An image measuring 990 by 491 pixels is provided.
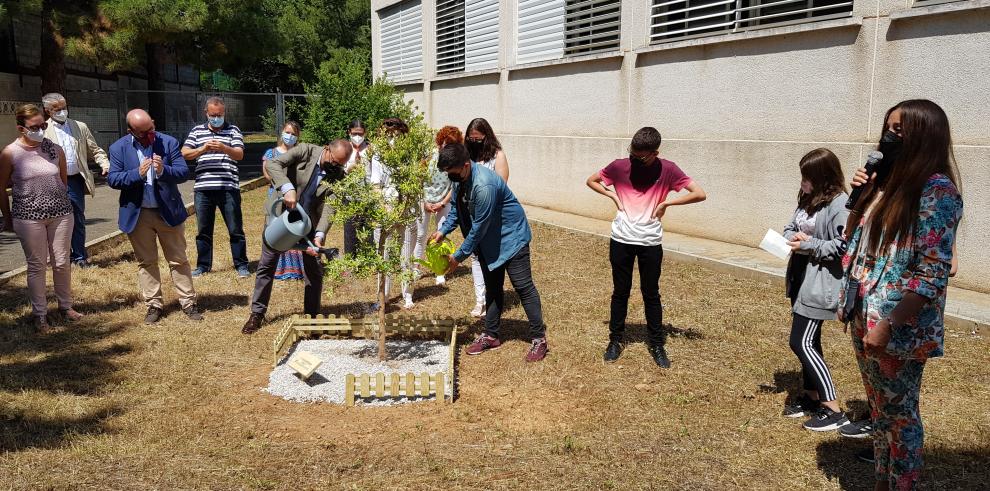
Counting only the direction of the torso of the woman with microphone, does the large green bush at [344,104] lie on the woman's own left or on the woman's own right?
on the woman's own right

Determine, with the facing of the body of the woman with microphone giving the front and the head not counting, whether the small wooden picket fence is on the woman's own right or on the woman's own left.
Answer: on the woman's own right

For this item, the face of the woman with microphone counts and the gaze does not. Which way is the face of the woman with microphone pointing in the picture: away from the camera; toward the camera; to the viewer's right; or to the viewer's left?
to the viewer's left

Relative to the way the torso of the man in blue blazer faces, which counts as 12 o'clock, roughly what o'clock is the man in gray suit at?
The man in gray suit is roughly at 10 o'clock from the man in blue blazer.

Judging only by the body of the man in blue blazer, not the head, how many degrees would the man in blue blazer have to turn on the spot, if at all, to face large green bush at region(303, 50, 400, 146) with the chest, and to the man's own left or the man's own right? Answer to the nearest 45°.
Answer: approximately 135° to the man's own left

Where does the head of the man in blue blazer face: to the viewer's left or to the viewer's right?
to the viewer's right

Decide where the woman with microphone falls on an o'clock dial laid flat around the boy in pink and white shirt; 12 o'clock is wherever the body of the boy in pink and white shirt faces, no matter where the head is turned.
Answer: The woman with microphone is roughly at 11 o'clock from the boy in pink and white shirt.

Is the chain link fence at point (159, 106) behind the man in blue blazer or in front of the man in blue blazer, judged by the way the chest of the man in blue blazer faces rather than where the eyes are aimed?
behind

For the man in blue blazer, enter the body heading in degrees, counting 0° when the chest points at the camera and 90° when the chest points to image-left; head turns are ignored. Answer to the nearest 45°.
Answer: approximately 0°

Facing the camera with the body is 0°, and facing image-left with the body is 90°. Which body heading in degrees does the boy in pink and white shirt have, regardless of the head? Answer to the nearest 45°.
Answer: approximately 0°

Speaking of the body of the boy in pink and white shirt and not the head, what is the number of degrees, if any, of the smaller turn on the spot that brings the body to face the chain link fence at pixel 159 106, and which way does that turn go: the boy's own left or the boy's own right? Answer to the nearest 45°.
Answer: approximately 135° to the boy's own right
